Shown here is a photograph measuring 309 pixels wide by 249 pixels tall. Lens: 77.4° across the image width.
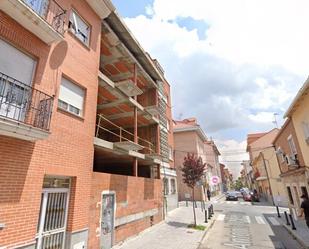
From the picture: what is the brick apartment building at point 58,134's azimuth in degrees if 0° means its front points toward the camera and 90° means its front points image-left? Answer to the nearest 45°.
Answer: approximately 315°

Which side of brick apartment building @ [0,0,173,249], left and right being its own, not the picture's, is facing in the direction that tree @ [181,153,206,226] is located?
left
